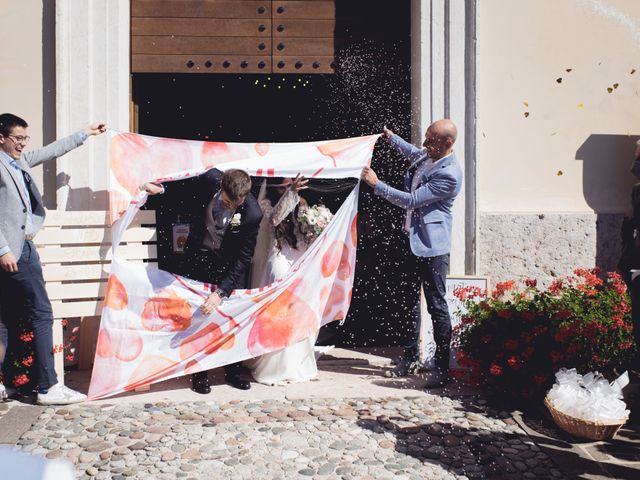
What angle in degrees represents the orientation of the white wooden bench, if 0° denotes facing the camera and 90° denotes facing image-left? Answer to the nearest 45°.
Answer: approximately 0°

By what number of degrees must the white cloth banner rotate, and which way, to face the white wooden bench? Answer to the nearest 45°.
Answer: approximately 90° to its right

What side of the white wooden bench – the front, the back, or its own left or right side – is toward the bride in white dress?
left

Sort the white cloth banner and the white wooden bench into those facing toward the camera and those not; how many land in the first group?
2

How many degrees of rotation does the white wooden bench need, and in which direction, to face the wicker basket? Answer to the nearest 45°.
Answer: approximately 45° to its left

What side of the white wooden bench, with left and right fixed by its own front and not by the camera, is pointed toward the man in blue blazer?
left
